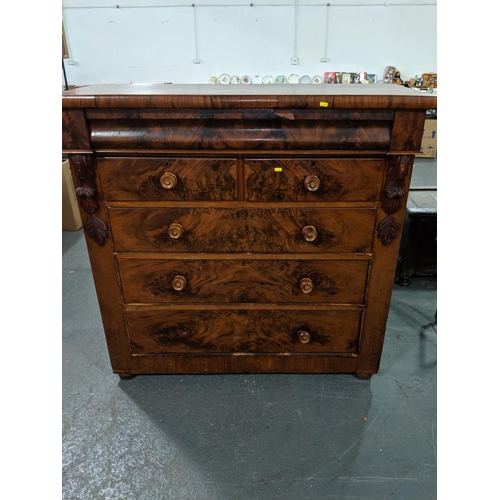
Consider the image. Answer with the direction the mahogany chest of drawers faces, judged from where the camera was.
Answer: facing the viewer

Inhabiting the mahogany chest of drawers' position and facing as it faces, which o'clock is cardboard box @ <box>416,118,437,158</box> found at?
The cardboard box is roughly at 7 o'clock from the mahogany chest of drawers.

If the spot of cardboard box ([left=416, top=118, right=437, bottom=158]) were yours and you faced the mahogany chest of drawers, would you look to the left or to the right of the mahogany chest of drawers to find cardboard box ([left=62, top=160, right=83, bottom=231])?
right

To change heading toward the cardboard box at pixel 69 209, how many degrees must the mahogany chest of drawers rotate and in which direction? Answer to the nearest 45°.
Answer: approximately 135° to its right
